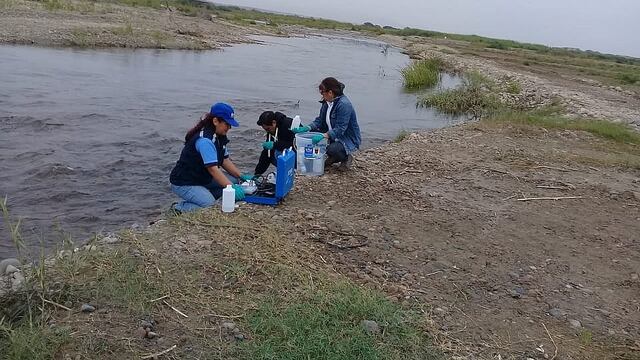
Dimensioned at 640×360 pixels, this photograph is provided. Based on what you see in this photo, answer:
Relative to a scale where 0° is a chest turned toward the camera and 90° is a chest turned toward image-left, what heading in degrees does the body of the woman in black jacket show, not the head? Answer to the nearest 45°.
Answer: approximately 45°

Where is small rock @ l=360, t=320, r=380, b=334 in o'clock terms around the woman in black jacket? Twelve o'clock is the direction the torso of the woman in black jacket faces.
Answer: The small rock is roughly at 10 o'clock from the woman in black jacket.

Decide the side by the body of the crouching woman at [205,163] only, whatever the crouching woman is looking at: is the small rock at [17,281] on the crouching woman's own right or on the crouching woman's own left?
on the crouching woman's own right

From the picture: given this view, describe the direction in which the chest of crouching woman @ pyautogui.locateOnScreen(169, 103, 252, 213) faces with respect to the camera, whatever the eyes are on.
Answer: to the viewer's right

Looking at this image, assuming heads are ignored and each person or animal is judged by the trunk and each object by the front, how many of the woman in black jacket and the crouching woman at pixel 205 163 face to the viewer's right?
1

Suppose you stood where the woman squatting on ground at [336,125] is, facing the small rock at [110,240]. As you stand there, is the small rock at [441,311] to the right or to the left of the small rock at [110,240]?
left

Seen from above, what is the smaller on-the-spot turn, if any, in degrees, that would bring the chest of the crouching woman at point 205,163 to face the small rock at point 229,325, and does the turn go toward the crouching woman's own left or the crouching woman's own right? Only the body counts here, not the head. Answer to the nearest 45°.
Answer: approximately 90° to the crouching woman's own right

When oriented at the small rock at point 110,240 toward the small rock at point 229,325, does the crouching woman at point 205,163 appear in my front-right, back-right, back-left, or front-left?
back-left

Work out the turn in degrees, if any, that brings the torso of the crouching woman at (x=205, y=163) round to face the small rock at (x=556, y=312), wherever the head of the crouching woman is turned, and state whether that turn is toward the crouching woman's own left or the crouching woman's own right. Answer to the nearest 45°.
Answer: approximately 45° to the crouching woman's own right

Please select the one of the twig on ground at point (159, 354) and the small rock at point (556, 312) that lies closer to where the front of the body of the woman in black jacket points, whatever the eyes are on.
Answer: the twig on ground
